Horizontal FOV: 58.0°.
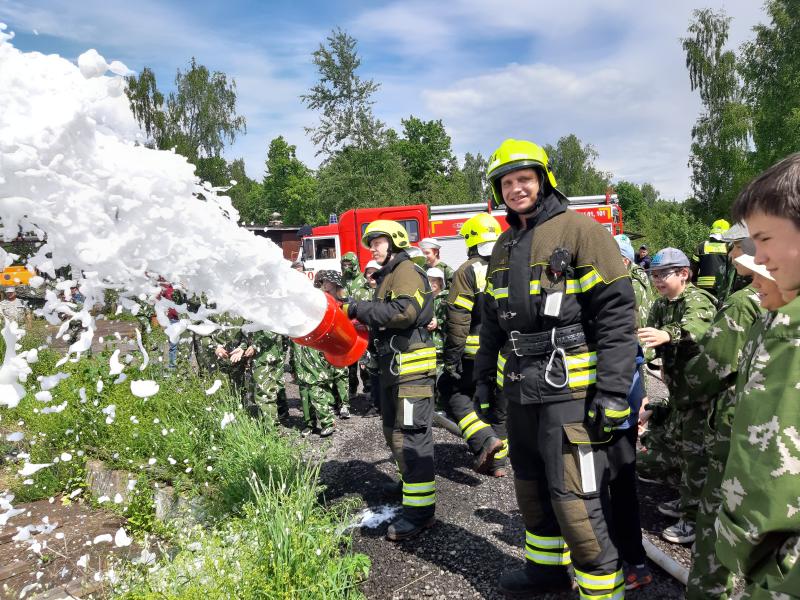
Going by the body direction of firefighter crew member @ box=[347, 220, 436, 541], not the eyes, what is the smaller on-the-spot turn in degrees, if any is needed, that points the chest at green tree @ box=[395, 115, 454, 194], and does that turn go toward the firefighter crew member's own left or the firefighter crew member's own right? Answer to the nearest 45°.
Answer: approximately 90° to the firefighter crew member's own right

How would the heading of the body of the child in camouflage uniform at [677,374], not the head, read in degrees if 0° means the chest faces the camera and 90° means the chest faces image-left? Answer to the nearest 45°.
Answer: approximately 45°

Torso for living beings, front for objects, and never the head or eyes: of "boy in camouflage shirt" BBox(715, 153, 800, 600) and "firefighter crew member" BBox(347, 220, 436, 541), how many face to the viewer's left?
2

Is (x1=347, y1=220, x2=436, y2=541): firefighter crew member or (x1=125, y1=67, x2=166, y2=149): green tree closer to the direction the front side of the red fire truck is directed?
the green tree

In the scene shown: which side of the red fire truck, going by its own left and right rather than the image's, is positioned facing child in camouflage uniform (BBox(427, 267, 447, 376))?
left

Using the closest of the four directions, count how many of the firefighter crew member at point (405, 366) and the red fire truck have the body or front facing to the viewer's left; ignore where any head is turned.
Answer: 2

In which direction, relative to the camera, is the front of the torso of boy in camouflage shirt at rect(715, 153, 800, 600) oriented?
to the viewer's left

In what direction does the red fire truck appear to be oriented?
to the viewer's left

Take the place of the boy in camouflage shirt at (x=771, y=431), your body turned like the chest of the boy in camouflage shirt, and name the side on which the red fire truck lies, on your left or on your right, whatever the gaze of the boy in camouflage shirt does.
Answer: on your right

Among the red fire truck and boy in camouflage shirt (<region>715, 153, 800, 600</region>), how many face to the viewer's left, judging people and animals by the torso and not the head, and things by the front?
2

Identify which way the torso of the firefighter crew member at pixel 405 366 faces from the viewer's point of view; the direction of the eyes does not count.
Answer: to the viewer's left

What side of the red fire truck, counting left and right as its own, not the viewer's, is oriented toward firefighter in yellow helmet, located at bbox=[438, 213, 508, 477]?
left
